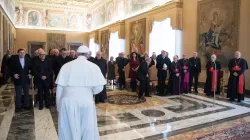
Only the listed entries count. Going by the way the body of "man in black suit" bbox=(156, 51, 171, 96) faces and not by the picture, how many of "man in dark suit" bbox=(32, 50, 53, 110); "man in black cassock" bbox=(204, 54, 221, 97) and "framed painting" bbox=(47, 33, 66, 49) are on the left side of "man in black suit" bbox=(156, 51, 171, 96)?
1

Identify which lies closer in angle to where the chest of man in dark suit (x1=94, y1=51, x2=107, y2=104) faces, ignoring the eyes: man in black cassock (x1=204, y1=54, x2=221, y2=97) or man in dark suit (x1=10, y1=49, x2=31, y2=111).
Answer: the man in dark suit

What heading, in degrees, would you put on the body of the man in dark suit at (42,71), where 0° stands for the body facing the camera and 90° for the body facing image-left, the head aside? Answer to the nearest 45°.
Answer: approximately 0°

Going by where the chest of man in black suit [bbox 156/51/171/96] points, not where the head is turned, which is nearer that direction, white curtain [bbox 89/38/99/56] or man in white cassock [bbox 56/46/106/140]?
the man in white cassock

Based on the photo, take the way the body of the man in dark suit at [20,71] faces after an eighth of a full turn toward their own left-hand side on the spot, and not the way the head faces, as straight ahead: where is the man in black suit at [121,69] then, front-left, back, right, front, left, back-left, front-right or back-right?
left

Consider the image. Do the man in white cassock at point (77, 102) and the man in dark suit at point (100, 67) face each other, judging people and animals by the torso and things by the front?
yes

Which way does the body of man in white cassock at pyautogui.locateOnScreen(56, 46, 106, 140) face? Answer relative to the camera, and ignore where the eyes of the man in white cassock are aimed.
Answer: away from the camera

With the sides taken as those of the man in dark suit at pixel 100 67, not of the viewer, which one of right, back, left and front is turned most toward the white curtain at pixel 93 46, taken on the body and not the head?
back
